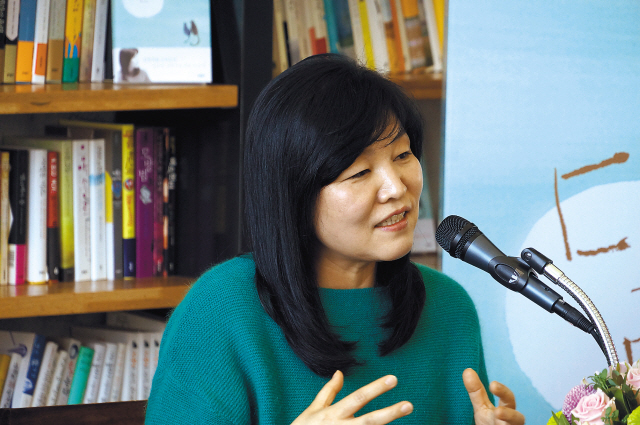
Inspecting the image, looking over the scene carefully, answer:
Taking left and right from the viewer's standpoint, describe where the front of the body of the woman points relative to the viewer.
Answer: facing the viewer and to the right of the viewer

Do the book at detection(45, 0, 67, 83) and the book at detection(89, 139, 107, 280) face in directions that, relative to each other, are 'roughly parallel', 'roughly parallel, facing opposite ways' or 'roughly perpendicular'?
roughly parallel

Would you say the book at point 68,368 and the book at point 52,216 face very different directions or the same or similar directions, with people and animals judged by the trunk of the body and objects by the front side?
same or similar directions

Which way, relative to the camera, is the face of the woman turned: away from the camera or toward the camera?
toward the camera

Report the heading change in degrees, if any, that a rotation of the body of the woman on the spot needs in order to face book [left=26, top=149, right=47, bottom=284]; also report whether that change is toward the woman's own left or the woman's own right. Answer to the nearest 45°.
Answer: approximately 180°

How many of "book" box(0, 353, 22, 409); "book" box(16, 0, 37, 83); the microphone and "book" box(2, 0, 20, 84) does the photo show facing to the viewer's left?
1
